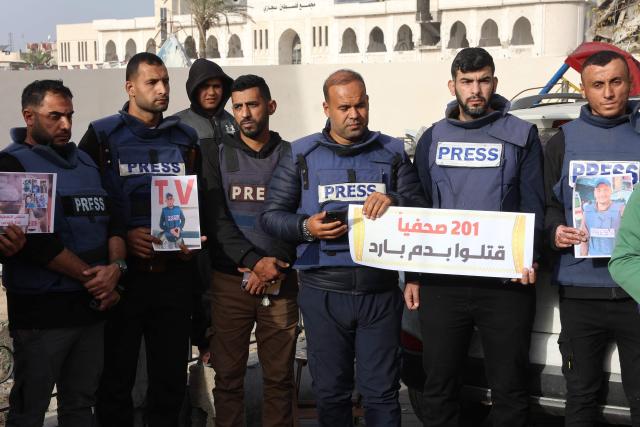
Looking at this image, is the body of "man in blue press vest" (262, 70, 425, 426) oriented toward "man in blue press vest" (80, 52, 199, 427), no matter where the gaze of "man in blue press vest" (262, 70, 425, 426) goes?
no

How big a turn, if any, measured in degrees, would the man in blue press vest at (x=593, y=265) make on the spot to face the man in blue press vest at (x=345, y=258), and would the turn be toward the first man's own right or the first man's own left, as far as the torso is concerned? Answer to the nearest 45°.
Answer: approximately 90° to the first man's own right

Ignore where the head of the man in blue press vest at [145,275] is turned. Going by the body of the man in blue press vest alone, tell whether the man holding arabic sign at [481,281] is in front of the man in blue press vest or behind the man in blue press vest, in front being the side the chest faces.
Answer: in front

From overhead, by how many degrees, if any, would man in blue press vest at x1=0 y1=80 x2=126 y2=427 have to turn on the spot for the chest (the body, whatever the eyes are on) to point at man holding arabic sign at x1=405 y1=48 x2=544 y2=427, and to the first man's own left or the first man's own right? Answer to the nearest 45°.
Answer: approximately 45° to the first man's own left

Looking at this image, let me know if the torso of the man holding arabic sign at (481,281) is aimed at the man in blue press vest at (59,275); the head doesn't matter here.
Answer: no

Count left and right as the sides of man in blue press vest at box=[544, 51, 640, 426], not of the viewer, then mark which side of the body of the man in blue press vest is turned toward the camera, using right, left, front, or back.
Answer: front

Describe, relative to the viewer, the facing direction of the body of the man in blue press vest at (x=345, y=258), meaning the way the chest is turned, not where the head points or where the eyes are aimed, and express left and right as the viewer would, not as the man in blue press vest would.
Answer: facing the viewer

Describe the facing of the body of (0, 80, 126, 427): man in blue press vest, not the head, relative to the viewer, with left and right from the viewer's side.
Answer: facing the viewer and to the right of the viewer

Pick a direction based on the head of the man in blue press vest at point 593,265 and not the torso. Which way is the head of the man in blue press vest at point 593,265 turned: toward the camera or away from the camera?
toward the camera

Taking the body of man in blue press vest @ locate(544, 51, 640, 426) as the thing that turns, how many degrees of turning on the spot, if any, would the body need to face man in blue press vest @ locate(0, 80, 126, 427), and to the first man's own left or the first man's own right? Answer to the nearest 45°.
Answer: approximately 90° to the first man's own right

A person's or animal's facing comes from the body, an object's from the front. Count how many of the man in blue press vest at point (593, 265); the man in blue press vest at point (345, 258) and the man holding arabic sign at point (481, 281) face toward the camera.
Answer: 3

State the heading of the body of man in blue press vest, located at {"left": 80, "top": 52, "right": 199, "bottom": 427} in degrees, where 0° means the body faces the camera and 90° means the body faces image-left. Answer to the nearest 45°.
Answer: approximately 315°

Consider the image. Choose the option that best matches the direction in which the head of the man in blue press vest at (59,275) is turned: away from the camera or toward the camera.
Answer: toward the camera

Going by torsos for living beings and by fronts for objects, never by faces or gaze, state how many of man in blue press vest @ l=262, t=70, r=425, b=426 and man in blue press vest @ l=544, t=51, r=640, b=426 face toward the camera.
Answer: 2

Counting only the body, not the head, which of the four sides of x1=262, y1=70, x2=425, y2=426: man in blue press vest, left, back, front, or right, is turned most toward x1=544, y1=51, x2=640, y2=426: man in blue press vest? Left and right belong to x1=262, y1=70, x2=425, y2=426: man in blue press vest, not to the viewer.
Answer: left

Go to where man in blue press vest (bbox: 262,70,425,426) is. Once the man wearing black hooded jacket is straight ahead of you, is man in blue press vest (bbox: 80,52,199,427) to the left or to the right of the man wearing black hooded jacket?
left
